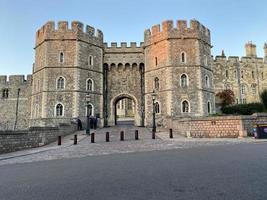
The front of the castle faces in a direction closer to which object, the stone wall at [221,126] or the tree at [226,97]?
the stone wall

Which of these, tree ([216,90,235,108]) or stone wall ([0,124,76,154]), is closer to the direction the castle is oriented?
the stone wall

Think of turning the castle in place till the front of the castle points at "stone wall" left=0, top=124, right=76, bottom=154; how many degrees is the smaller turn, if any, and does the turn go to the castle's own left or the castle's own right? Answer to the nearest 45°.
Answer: approximately 45° to the castle's own right

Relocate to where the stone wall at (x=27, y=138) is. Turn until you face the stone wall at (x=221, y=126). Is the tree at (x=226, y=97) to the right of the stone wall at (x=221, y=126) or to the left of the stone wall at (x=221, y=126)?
left

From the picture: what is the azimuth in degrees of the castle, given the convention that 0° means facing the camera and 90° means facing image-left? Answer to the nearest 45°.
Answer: approximately 0°

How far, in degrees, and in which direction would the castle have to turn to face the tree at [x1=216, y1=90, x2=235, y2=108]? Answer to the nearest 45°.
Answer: approximately 135° to its left
